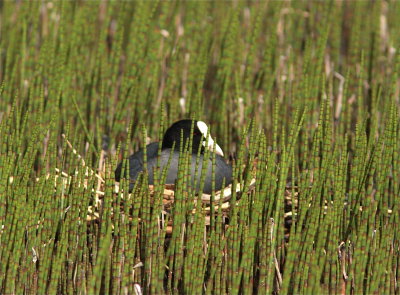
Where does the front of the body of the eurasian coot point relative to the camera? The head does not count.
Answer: to the viewer's right
